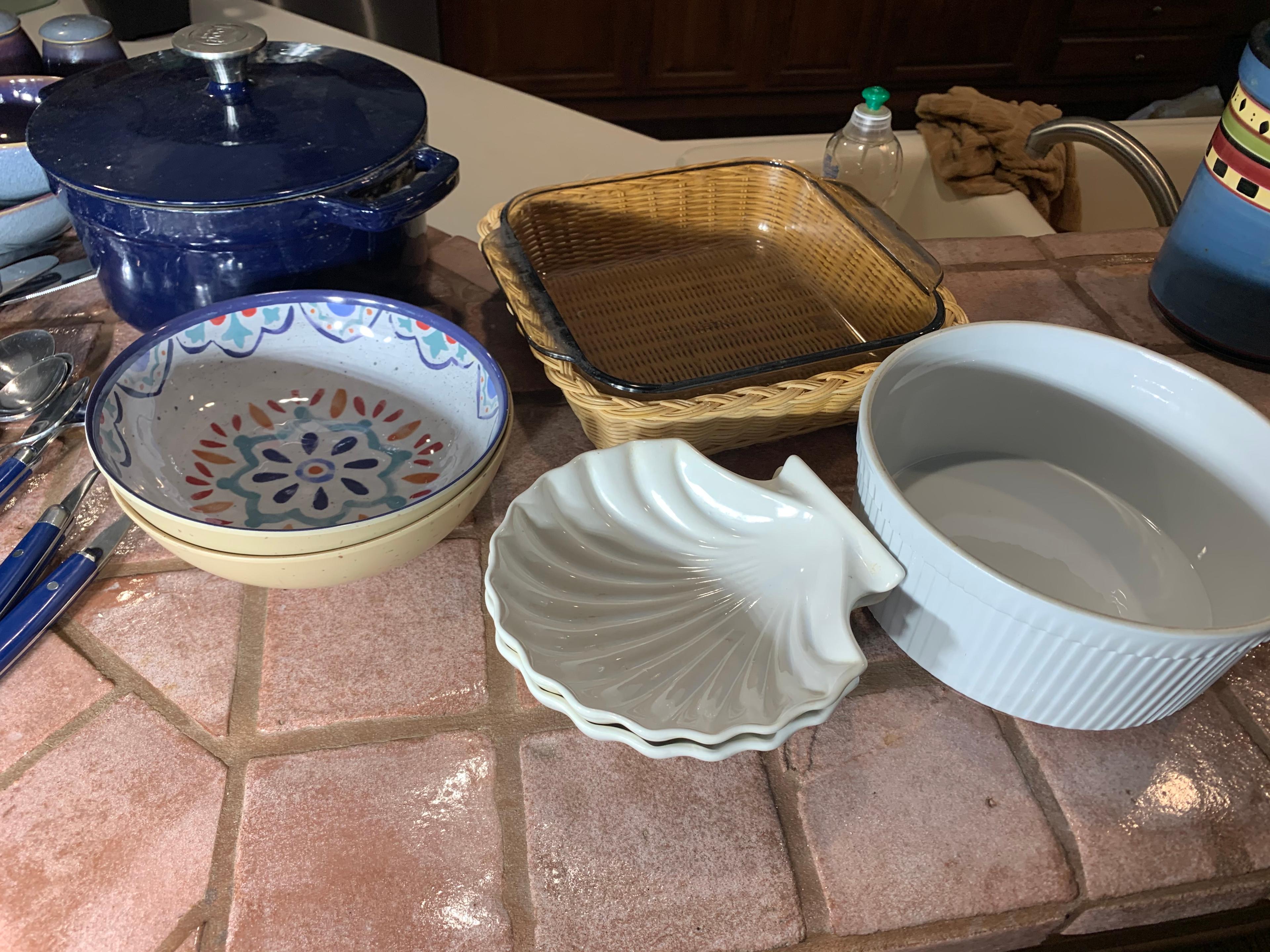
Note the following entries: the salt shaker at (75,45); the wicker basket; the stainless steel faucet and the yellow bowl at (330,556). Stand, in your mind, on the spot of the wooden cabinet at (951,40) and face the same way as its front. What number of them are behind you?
0

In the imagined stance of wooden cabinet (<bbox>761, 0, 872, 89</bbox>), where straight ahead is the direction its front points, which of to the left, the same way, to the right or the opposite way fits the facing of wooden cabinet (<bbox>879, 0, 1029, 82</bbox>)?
the same way

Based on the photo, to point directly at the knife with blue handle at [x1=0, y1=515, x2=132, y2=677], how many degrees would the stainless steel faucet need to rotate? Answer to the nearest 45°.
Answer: approximately 90° to its left

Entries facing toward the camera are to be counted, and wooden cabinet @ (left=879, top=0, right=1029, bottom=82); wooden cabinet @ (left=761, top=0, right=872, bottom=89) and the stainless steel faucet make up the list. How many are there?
2

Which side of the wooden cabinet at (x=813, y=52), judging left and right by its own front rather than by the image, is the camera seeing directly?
front

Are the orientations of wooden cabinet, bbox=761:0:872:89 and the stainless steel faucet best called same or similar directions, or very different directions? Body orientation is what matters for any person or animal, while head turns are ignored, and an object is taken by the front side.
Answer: very different directions

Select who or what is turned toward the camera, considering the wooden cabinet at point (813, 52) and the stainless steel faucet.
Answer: the wooden cabinet

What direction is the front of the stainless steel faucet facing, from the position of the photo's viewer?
facing away from the viewer and to the left of the viewer

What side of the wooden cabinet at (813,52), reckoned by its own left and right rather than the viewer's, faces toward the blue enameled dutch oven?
front

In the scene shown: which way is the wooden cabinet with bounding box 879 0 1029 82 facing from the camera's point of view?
toward the camera

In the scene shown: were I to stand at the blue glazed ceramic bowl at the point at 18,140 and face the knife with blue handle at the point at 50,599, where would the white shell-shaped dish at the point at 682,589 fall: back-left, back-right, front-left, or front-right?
front-left

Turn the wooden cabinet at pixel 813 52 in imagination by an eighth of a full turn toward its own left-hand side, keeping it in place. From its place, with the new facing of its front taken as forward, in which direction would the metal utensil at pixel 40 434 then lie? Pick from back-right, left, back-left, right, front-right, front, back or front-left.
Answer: front-right

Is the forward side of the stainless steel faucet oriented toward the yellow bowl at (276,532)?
no

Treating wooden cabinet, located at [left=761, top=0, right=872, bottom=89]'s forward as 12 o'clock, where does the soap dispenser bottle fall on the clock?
The soap dispenser bottle is roughly at 12 o'clock from the wooden cabinet.

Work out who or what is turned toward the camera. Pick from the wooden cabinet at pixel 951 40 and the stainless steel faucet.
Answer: the wooden cabinet
